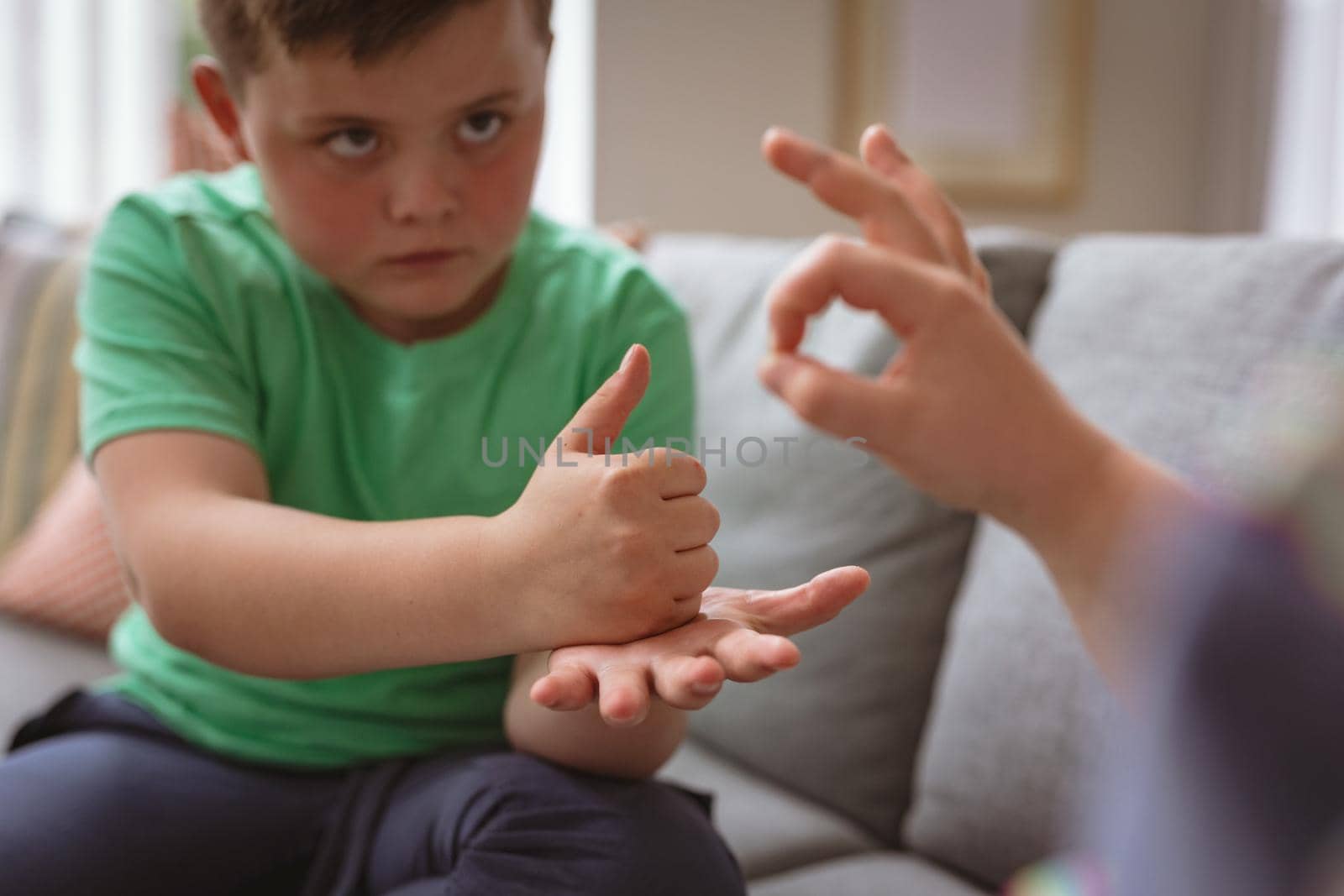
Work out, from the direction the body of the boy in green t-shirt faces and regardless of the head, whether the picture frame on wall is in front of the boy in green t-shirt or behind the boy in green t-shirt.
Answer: behind

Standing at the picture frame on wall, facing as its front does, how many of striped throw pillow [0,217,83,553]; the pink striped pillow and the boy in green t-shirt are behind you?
0

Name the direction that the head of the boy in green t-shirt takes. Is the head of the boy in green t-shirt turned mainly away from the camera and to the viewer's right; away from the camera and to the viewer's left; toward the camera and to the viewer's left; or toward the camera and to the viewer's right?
toward the camera and to the viewer's right

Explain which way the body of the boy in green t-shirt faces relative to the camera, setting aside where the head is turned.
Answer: toward the camera

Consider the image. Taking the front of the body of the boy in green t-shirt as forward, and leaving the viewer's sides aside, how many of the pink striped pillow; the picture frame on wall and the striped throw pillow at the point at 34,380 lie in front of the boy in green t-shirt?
0

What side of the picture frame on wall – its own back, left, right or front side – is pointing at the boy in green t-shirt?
front

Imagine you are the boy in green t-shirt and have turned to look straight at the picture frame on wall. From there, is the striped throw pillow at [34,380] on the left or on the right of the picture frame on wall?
left

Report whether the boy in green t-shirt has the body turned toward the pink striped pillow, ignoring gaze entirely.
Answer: no

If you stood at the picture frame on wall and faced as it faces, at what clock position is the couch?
The couch is roughly at 12 o'clock from the picture frame on wall.

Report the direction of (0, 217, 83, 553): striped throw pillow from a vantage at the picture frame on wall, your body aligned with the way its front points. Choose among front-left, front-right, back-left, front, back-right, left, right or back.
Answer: front-right

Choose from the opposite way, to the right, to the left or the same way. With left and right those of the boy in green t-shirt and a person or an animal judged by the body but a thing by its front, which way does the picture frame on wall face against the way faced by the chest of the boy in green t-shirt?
the same way

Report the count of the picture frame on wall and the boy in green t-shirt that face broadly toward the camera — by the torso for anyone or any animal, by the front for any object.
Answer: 2

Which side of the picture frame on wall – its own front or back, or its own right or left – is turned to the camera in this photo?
front
